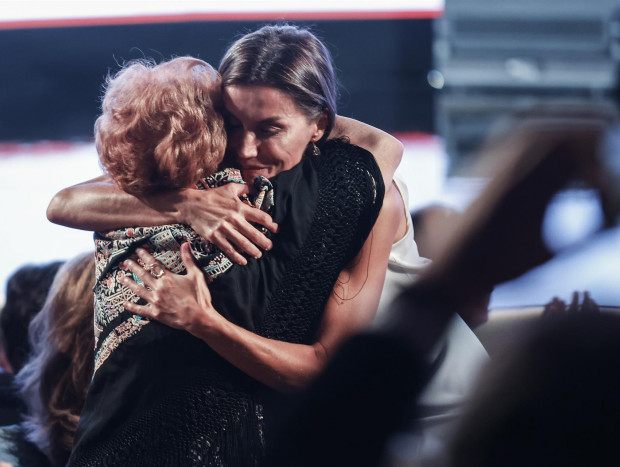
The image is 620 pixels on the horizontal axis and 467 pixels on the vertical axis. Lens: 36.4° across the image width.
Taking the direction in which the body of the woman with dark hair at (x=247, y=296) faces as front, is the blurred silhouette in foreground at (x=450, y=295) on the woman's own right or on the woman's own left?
on the woman's own left

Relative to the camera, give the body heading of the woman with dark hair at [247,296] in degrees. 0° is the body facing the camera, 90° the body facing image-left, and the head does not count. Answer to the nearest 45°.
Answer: approximately 45°

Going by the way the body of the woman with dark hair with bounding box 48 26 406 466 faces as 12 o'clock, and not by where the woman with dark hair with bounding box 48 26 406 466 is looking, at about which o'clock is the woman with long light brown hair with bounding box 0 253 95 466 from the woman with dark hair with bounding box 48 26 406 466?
the woman with long light brown hair with bounding box 0 253 95 466 is roughly at 3 o'clock from the woman with dark hair with bounding box 48 26 406 466.

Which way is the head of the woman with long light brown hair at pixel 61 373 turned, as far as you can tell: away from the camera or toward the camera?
away from the camera

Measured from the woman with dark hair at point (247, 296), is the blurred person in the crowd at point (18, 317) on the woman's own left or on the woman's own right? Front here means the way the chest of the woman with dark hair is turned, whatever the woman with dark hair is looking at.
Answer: on the woman's own right
